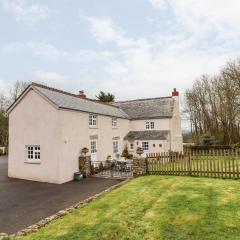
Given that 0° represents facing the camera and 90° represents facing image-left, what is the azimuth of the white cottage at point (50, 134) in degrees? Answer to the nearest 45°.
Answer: approximately 315°

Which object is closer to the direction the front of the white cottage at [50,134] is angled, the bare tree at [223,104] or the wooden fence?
the wooden fence
